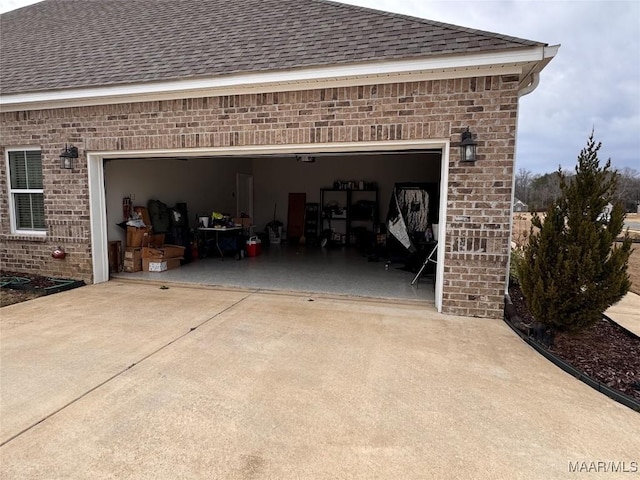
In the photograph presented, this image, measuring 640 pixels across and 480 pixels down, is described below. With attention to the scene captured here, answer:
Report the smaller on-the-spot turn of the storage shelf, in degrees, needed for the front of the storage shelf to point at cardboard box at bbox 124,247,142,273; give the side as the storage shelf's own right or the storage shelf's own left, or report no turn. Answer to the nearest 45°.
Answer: approximately 45° to the storage shelf's own right

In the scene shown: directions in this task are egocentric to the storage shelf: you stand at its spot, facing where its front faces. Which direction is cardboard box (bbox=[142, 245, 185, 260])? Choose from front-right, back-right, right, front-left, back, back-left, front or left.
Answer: front-right

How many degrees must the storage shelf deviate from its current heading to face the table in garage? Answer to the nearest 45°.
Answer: approximately 45° to its right

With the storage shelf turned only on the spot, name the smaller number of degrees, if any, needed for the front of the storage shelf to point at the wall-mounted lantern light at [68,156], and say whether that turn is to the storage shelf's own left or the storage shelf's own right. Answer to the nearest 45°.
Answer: approximately 45° to the storage shelf's own right

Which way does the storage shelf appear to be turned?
toward the camera

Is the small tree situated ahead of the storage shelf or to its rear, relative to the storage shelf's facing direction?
ahead

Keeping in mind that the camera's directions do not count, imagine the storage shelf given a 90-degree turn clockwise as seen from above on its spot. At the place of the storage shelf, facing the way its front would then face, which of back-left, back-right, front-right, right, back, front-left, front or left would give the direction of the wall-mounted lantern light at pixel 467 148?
left

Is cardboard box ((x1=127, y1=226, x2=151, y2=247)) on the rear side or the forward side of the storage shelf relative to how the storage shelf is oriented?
on the forward side

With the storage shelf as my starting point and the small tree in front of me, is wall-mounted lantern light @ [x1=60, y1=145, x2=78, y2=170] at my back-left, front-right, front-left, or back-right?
front-right

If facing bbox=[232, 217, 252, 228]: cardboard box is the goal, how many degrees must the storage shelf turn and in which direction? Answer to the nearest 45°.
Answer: approximately 45° to its right
